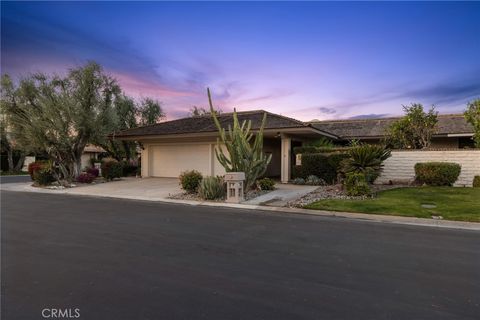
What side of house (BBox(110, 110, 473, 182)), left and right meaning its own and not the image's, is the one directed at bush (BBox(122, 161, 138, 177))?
right

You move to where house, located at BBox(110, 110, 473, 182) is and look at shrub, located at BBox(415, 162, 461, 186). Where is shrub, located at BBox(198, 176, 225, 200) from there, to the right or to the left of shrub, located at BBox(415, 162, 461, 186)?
right

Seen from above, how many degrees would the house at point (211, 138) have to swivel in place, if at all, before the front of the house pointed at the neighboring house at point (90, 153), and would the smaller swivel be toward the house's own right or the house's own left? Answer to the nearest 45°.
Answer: approximately 135° to the house's own right

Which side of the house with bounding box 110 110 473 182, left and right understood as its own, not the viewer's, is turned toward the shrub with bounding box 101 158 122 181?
right

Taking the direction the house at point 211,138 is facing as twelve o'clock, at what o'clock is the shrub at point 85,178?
The shrub is roughly at 2 o'clock from the house.

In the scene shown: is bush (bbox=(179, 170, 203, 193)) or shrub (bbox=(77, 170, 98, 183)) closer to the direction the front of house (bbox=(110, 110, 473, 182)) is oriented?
the bush

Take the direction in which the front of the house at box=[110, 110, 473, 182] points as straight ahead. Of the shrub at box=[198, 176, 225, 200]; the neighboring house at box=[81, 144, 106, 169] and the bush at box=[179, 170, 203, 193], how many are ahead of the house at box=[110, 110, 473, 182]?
2

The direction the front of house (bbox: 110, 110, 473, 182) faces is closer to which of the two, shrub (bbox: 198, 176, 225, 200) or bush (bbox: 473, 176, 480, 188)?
the shrub

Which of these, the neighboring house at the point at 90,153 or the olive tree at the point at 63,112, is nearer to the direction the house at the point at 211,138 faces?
the olive tree

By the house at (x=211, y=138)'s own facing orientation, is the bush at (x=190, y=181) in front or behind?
in front

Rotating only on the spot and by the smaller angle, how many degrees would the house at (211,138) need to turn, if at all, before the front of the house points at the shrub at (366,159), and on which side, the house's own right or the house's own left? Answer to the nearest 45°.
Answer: approximately 45° to the house's own left

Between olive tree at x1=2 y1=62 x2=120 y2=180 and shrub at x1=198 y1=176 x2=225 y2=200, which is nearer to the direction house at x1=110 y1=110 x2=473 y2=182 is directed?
the shrub

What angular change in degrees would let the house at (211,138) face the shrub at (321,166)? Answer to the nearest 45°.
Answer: approximately 45° to its left

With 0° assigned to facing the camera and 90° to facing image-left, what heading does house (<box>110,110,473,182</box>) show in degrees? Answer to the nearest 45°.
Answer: approximately 0°

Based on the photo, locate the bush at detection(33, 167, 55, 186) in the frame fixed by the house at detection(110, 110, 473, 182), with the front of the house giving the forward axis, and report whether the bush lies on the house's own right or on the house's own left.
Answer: on the house's own right

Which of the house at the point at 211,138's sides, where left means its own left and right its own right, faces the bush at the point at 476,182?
left
